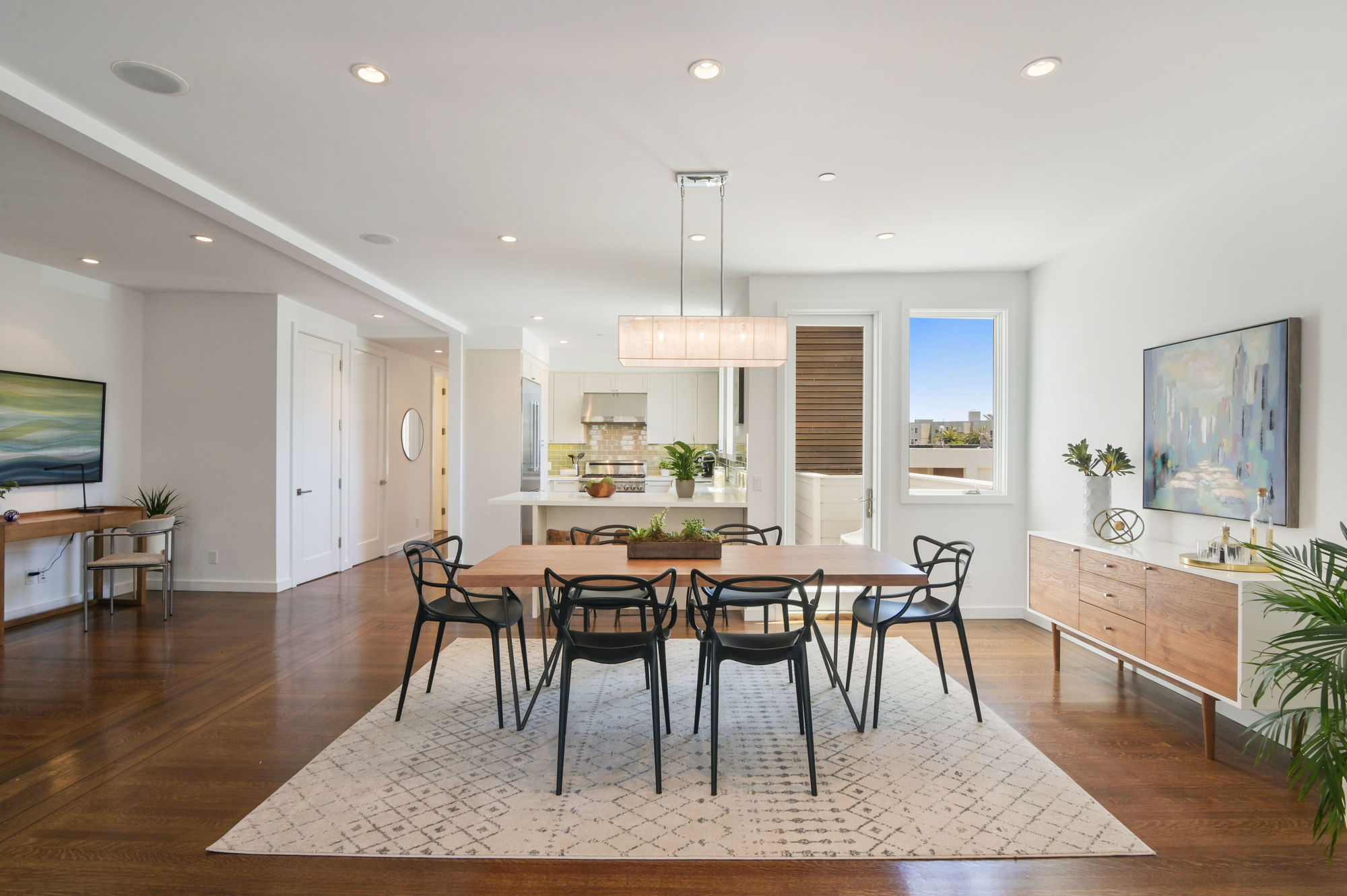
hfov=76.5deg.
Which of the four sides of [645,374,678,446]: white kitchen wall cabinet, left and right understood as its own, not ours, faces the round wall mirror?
right

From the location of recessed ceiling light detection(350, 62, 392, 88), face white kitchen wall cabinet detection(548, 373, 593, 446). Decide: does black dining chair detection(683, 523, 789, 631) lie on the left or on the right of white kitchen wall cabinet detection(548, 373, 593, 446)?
right

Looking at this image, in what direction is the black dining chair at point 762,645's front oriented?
away from the camera

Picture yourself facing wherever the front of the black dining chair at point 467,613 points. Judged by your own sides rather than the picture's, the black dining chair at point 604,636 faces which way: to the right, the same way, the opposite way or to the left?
to the left

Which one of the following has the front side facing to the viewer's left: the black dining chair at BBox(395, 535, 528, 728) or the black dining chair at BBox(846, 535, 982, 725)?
the black dining chair at BBox(846, 535, 982, 725)

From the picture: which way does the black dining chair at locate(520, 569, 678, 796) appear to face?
away from the camera

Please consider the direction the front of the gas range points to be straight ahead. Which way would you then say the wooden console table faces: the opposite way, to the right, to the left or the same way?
to the left

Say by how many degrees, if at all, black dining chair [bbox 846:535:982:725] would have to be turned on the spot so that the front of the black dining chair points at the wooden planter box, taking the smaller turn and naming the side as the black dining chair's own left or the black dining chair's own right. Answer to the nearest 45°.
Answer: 0° — it already faces it

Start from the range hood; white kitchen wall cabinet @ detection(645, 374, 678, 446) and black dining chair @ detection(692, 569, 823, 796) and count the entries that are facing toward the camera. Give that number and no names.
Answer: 2

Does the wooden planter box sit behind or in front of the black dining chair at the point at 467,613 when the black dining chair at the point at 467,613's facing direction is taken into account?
in front
